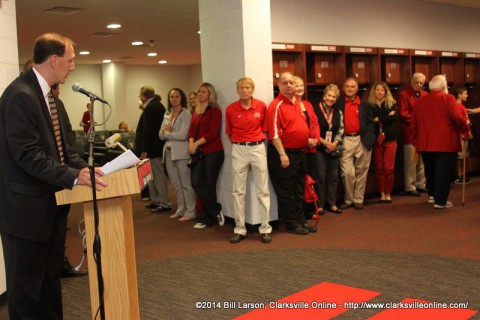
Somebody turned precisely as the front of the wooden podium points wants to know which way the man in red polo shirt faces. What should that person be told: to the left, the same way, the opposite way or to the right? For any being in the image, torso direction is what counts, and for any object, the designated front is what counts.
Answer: to the right

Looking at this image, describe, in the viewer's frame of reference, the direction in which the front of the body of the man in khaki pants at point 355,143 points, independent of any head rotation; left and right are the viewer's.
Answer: facing the viewer

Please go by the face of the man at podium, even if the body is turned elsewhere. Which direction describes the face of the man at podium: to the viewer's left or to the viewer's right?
to the viewer's right

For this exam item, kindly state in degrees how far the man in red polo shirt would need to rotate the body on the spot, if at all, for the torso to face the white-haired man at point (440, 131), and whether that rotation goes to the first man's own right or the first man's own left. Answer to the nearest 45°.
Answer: approximately 135° to the first man's own left

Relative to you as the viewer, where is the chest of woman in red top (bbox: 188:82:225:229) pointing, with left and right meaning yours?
facing the viewer and to the left of the viewer

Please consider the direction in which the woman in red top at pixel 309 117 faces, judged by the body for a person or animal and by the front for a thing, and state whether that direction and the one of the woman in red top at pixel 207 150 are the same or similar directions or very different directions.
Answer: same or similar directions

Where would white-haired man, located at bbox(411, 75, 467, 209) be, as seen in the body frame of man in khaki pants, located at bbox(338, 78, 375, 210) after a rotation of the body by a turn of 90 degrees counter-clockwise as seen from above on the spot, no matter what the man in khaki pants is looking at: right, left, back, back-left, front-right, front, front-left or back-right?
front

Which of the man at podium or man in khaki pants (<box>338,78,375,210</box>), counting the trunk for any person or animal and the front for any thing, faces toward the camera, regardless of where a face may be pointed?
the man in khaki pants

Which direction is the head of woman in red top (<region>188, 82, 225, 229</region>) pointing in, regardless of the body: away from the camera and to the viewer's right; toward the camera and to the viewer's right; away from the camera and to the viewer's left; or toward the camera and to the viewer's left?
toward the camera and to the viewer's left

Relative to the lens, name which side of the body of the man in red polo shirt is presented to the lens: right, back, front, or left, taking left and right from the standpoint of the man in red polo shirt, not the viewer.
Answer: front

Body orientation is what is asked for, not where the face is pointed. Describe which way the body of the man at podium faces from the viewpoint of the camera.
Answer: to the viewer's right

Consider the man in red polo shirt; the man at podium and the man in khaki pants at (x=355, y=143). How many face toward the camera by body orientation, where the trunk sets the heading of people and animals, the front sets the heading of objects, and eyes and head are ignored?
2

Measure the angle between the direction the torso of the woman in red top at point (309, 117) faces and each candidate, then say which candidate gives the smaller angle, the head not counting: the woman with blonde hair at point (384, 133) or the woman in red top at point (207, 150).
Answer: the woman in red top

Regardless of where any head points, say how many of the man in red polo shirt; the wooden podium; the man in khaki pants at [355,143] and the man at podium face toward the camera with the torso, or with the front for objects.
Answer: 2
